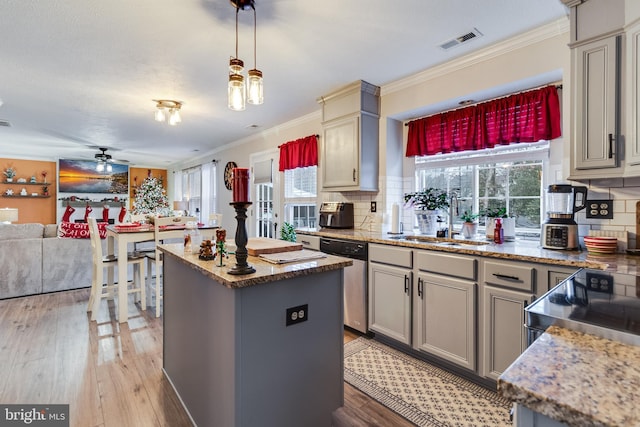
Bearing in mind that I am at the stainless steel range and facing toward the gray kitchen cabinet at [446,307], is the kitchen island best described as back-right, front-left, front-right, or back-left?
front-left

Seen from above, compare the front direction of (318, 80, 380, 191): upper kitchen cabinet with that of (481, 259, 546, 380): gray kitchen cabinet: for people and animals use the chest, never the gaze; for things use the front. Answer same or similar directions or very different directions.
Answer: same or similar directions

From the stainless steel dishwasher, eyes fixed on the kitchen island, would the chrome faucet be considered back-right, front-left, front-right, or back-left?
back-left

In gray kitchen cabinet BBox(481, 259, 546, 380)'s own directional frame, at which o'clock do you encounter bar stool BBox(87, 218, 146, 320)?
The bar stool is roughly at 1 o'clock from the gray kitchen cabinet.

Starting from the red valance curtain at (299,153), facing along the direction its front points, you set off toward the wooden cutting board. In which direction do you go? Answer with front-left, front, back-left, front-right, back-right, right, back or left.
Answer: front-left

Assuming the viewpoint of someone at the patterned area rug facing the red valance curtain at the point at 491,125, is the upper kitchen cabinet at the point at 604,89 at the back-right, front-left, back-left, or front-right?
front-right

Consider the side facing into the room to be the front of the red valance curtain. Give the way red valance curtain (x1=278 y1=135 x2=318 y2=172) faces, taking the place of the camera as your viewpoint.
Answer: facing the viewer and to the left of the viewer

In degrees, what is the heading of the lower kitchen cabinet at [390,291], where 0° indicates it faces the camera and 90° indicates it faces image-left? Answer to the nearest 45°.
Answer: approximately 45°

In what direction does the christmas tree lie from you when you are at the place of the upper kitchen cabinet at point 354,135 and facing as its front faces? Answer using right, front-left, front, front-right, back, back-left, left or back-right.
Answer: right

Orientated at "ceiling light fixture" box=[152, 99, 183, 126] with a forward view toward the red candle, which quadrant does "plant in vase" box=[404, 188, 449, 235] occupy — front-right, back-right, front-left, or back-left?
front-left

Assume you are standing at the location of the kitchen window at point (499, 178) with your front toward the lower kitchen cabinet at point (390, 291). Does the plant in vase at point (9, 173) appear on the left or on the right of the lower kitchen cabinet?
right

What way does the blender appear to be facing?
toward the camera
